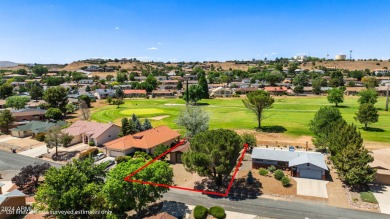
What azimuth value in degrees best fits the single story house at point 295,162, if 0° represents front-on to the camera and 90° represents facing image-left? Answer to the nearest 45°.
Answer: approximately 0°

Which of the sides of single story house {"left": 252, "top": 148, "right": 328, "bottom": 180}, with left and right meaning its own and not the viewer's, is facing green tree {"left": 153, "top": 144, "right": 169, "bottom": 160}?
right

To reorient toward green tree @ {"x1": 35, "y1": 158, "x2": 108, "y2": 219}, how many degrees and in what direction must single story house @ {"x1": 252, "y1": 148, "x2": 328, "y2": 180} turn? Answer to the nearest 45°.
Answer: approximately 45° to its right

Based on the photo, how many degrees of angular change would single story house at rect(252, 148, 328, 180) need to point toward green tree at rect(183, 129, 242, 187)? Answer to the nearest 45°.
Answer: approximately 45° to its right

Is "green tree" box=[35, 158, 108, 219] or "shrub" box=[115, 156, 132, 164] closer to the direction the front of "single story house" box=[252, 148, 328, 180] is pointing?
the green tree

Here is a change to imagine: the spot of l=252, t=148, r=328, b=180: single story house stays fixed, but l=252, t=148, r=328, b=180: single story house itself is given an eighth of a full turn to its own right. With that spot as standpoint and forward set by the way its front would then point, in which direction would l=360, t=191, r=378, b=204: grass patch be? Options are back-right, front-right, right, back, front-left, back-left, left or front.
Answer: left

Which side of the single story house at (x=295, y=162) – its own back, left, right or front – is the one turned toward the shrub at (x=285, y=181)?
front

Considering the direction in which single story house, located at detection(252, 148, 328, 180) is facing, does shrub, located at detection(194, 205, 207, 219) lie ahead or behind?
ahead

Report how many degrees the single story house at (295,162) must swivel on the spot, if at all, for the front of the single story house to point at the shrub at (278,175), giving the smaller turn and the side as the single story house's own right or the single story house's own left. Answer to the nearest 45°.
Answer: approximately 45° to the single story house's own right

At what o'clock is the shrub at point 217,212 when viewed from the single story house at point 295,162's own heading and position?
The shrub is roughly at 1 o'clock from the single story house.
